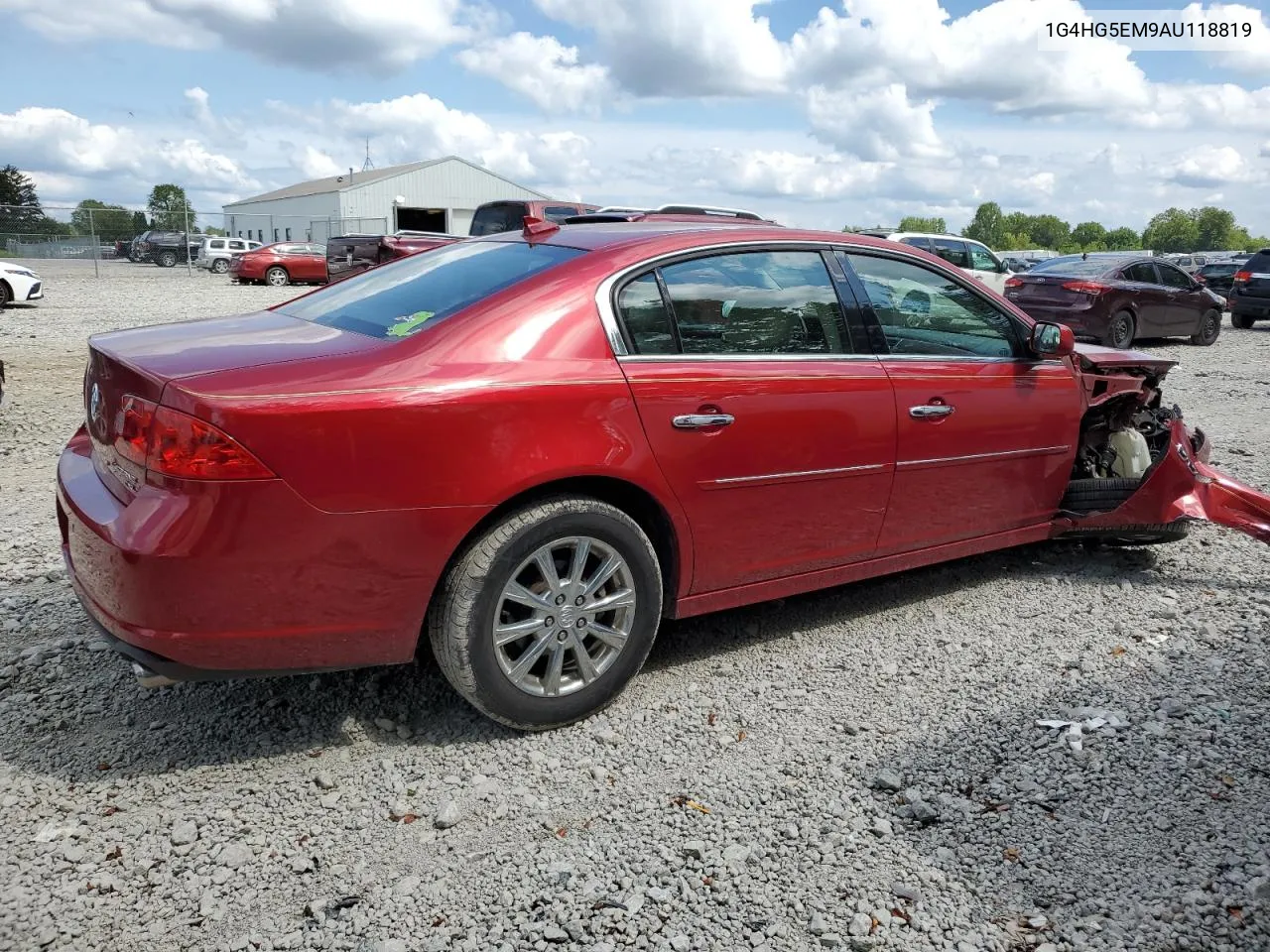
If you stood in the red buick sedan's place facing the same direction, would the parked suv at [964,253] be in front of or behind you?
in front

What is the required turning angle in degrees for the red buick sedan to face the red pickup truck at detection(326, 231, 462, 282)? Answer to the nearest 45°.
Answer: approximately 45° to its left

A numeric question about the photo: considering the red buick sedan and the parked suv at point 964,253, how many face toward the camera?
0

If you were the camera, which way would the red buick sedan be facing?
facing away from the viewer and to the right of the viewer

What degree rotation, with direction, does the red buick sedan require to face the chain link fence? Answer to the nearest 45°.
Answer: approximately 90° to its left

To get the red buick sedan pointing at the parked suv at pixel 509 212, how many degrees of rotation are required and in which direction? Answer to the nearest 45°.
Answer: approximately 45° to its left
